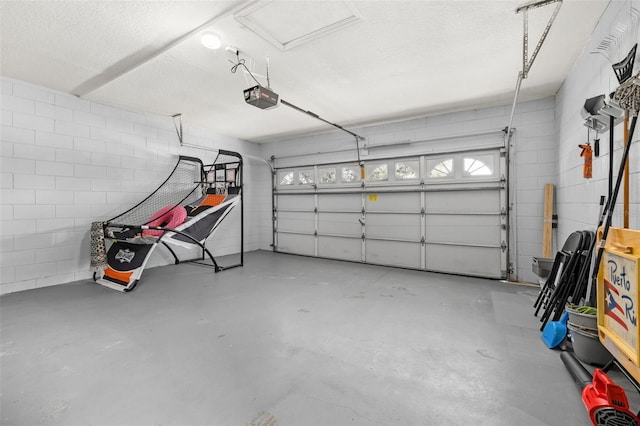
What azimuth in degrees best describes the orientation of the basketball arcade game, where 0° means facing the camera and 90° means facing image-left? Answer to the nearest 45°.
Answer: approximately 45°

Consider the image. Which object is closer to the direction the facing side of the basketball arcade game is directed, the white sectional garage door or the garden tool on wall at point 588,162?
the garden tool on wall

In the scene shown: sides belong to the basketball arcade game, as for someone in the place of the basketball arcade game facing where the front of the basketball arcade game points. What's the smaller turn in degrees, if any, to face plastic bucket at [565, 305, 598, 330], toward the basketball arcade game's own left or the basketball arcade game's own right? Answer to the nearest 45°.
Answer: approximately 90° to the basketball arcade game's own left

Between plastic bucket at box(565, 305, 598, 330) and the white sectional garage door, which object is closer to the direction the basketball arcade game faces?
the plastic bucket

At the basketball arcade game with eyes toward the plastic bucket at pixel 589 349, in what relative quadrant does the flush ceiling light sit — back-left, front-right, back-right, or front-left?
front-right

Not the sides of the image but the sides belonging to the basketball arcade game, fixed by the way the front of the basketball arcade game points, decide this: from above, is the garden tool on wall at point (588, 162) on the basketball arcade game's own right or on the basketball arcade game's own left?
on the basketball arcade game's own left

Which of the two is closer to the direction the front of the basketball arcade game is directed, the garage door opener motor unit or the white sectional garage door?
the garage door opener motor unit

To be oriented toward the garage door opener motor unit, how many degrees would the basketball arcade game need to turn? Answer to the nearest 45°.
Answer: approximately 45° to its left

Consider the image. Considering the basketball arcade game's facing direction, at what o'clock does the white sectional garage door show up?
The white sectional garage door is roughly at 8 o'clock from the basketball arcade game.

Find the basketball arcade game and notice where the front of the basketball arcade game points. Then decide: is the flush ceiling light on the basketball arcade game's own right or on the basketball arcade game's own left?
on the basketball arcade game's own left
